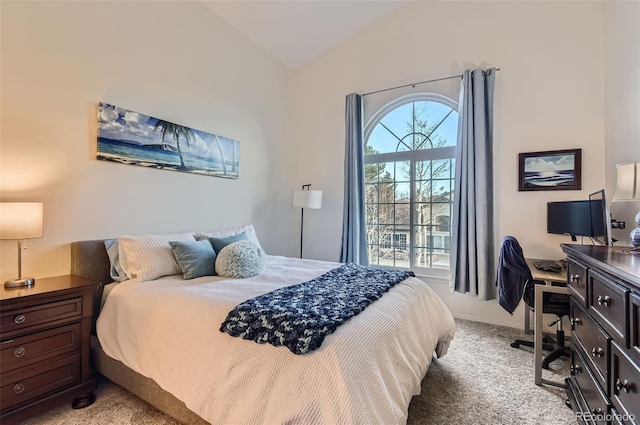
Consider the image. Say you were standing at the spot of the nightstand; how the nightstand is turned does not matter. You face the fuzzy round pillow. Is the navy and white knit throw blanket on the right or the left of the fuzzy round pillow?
right

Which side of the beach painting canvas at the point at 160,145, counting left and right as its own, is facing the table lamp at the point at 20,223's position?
right

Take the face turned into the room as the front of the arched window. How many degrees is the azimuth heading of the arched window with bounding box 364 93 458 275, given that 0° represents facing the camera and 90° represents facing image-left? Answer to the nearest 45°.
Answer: approximately 0°

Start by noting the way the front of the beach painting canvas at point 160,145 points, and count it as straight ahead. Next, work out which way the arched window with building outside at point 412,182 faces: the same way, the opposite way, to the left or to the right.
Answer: to the right

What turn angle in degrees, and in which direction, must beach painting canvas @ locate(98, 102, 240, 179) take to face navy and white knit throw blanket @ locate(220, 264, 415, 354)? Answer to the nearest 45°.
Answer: approximately 45° to its right

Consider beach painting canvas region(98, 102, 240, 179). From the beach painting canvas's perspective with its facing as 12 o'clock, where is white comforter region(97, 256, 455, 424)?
The white comforter is roughly at 1 o'clock from the beach painting canvas.

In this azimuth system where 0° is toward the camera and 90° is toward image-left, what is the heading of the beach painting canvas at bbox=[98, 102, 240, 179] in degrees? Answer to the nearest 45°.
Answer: approximately 315°
